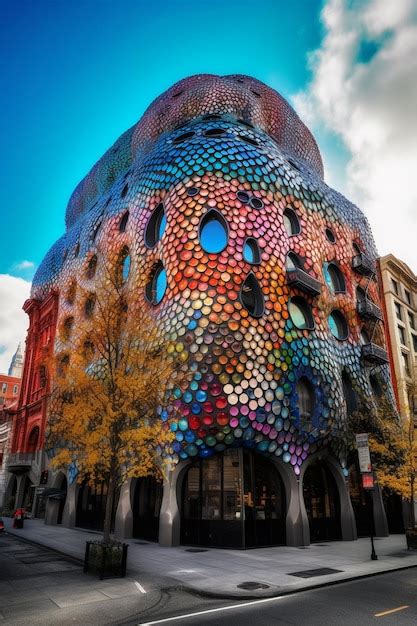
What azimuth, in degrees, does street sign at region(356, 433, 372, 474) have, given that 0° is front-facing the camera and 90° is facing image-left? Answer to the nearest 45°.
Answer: approximately 0°

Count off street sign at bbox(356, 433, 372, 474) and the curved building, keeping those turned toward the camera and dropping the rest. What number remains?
2

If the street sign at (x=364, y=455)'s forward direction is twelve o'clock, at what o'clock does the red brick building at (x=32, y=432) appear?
The red brick building is roughly at 4 o'clock from the street sign.

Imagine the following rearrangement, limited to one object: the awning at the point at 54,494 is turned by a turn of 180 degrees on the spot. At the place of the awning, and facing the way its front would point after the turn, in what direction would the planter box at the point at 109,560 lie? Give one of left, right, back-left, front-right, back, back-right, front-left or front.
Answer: back-right

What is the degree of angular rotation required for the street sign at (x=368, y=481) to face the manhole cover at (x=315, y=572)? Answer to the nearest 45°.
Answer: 0° — it already faces it

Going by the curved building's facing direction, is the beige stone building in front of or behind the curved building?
behind
